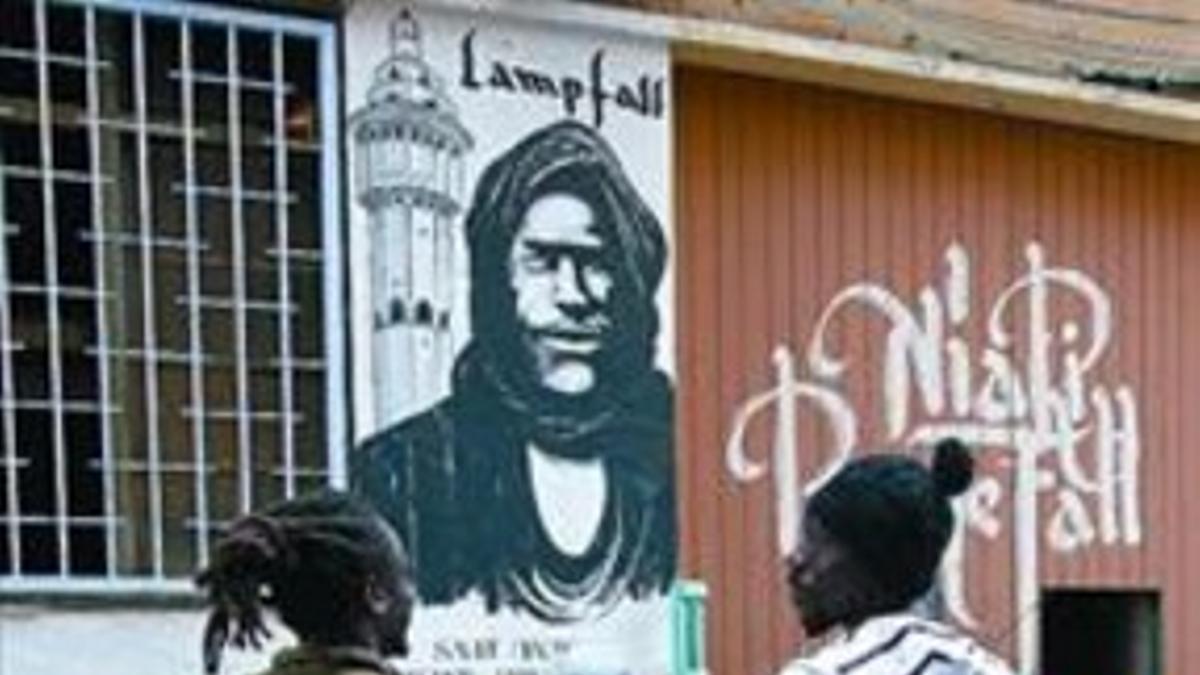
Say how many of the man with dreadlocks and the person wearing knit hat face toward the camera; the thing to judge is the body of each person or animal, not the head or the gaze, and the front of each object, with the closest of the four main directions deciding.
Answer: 0

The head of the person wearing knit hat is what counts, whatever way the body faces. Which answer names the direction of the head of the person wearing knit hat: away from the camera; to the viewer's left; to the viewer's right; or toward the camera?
to the viewer's left

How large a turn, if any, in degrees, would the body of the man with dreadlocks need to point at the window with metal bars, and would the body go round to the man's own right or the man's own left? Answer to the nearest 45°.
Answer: approximately 45° to the man's own left

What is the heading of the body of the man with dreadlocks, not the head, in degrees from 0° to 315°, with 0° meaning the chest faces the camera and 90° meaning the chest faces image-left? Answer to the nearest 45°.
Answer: approximately 225°

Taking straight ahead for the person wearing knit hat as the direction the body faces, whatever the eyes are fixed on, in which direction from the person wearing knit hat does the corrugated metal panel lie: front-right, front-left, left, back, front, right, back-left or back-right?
front-right

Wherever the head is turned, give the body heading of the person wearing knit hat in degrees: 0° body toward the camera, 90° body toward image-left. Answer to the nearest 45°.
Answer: approximately 135°
